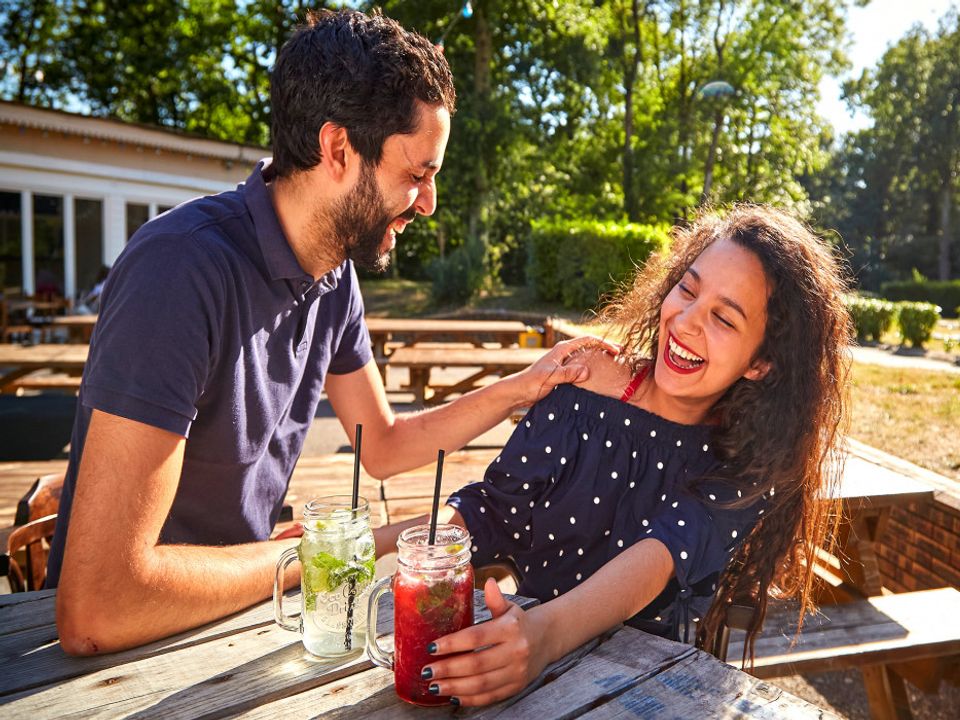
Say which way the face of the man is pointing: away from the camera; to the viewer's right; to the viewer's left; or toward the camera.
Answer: to the viewer's right

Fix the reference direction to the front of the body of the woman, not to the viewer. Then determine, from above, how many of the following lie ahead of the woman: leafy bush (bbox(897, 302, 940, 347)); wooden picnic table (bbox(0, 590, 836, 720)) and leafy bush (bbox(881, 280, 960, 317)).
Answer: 1

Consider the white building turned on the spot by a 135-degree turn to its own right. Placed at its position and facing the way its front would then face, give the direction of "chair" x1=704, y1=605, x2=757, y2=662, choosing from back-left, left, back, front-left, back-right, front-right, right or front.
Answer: left

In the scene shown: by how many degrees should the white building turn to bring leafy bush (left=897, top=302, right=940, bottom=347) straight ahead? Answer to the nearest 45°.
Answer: approximately 45° to its left

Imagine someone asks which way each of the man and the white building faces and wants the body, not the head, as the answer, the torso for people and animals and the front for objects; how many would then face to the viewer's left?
0

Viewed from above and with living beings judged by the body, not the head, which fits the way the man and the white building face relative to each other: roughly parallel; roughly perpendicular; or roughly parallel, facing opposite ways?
roughly parallel

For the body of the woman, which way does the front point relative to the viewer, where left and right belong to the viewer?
facing the viewer and to the left of the viewer

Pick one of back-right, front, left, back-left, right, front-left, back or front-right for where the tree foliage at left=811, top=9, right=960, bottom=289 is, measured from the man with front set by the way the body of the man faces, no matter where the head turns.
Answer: left

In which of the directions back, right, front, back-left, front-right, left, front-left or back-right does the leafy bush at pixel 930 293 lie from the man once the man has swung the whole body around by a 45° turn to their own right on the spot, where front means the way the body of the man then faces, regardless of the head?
back-left

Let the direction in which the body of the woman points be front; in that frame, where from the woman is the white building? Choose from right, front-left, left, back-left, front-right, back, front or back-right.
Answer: right

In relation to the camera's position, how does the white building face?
facing the viewer and to the right of the viewer

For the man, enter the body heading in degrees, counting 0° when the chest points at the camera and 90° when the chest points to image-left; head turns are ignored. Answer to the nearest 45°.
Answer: approximately 315°

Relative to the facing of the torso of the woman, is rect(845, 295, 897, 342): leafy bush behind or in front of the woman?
behind

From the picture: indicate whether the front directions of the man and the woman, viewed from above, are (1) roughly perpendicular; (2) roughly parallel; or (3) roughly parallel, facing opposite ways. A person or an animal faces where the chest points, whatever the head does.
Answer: roughly perpendicular

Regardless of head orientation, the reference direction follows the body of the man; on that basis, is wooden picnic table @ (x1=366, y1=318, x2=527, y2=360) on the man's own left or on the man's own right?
on the man's own left

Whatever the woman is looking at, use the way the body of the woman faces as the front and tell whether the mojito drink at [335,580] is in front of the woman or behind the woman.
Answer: in front

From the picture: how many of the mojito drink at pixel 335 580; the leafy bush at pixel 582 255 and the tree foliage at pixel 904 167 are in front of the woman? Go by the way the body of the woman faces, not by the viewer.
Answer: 1
